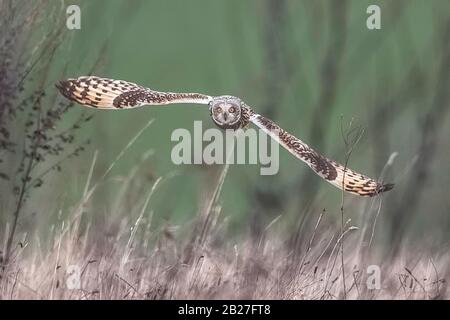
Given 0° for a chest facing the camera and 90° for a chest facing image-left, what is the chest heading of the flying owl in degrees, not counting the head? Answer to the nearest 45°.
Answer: approximately 0°
